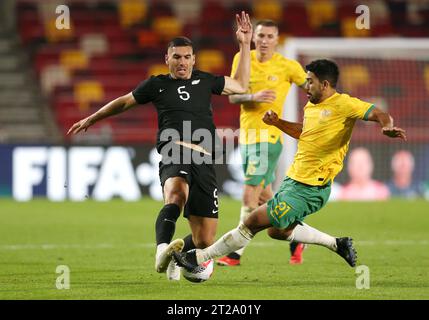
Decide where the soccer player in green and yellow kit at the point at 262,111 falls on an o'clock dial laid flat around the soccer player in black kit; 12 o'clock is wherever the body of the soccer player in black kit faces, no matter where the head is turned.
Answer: The soccer player in green and yellow kit is roughly at 7 o'clock from the soccer player in black kit.

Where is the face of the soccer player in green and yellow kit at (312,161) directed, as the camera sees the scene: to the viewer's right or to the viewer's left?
to the viewer's left

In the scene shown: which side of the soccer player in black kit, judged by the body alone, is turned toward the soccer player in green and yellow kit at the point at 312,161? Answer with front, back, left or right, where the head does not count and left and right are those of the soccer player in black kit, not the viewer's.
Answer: left

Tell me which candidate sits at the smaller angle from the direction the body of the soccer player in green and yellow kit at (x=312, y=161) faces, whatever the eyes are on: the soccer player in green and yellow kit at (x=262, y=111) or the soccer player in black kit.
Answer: the soccer player in black kit

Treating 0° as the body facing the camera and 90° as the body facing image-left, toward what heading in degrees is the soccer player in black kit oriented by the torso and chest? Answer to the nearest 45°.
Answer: approximately 0°

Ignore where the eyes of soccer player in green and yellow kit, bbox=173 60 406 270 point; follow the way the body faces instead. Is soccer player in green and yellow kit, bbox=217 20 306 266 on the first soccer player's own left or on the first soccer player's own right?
on the first soccer player's own right

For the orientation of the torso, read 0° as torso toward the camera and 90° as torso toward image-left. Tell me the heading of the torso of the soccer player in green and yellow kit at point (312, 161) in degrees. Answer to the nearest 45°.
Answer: approximately 45°

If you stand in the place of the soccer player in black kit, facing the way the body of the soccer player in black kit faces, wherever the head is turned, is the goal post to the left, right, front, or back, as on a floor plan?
back

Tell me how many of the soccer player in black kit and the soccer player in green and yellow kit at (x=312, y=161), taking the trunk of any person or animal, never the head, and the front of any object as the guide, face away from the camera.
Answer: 0
